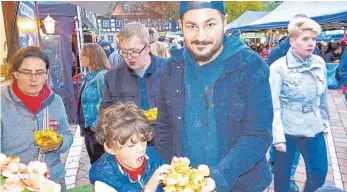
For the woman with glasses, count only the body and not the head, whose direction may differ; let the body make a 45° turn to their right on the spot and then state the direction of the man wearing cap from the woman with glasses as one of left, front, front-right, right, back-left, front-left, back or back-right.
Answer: left

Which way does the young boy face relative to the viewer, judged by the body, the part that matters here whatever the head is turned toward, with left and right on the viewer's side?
facing the viewer and to the right of the viewer

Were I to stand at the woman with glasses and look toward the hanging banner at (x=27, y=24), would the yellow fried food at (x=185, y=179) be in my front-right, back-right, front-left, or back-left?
back-right

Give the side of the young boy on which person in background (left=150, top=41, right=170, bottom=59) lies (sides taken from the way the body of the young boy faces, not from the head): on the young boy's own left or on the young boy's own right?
on the young boy's own left

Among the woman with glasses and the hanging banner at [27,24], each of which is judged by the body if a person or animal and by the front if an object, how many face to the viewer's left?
0

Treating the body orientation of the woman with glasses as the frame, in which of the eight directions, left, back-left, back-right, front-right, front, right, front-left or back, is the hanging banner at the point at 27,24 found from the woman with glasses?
back
